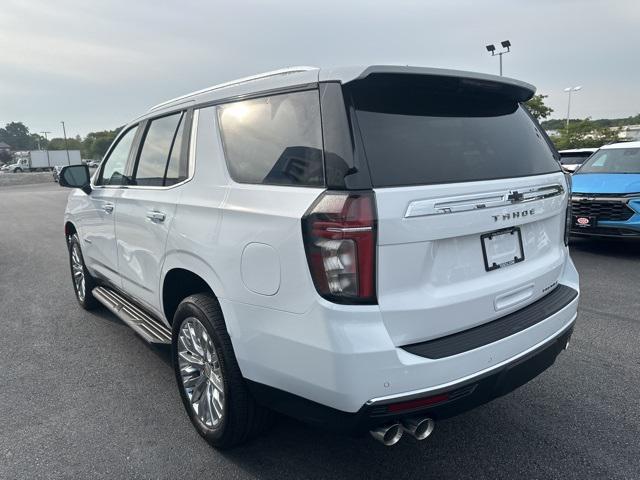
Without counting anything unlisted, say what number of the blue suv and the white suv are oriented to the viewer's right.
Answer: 0

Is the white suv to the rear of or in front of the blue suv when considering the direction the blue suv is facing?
in front

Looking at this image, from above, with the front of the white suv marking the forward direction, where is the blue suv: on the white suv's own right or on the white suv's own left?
on the white suv's own right

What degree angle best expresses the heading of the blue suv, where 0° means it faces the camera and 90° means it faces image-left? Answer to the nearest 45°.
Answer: approximately 45°

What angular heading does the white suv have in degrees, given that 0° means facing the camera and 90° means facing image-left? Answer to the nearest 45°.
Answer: approximately 135°
